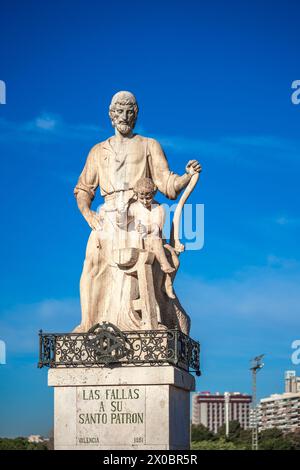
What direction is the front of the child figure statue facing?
toward the camera

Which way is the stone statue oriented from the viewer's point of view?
toward the camera
